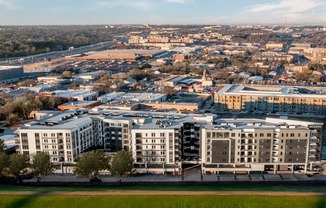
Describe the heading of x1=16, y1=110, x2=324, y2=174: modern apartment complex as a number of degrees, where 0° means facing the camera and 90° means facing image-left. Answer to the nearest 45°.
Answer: approximately 0°

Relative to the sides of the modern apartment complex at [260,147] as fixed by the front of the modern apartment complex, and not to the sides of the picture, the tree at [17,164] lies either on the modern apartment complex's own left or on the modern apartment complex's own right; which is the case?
on the modern apartment complex's own right

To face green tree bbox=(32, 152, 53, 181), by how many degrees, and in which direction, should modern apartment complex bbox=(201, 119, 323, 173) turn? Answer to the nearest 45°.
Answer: approximately 90° to its right

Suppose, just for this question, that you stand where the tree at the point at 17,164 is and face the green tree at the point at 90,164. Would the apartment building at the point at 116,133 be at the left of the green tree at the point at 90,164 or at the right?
left

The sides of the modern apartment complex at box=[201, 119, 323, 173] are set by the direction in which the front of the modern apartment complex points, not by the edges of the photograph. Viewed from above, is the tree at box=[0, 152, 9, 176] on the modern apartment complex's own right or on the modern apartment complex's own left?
on the modern apartment complex's own right

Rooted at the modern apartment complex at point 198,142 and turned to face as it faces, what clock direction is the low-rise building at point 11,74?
The low-rise building is roughly at 5 o'clock from the modern apartment complex.

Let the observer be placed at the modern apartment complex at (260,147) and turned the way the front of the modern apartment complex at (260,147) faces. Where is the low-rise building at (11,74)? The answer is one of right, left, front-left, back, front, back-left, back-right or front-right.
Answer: back-right

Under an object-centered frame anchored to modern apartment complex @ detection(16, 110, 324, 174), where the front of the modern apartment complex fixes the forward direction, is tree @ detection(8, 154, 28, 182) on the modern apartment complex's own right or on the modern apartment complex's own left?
on the modern apartment complex's own right

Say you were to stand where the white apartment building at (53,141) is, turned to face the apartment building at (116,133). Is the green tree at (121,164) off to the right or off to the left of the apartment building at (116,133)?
right
